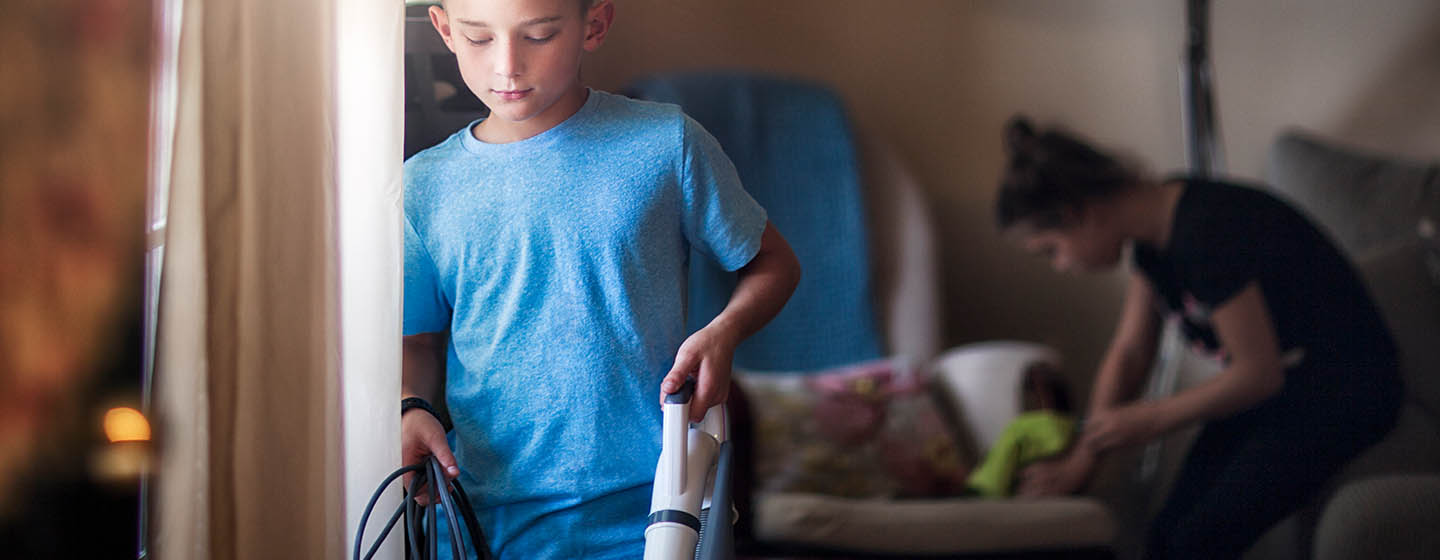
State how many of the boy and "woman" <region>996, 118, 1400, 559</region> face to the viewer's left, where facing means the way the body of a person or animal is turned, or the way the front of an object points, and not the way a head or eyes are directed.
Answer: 1

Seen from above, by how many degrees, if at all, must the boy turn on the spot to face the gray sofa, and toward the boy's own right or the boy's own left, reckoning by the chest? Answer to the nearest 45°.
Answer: approximately 135° to the boy's own left

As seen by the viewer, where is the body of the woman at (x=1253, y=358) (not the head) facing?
to the viewer's left

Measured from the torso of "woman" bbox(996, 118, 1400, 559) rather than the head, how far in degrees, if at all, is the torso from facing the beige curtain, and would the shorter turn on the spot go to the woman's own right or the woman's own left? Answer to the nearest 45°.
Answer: approximately 45° to the woman's own left

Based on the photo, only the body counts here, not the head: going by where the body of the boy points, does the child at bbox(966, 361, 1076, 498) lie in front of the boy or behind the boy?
behind

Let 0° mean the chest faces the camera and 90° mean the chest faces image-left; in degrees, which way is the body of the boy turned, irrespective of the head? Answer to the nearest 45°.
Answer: approximately 0°
